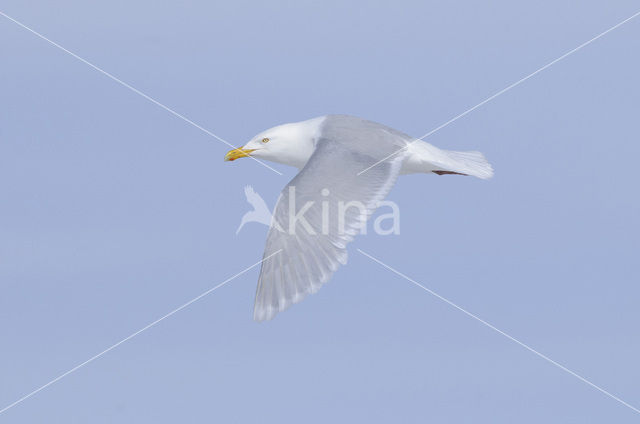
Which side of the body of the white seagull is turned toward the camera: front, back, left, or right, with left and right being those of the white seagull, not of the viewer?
left
